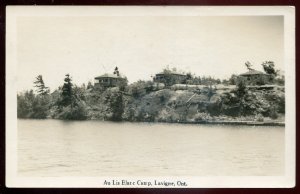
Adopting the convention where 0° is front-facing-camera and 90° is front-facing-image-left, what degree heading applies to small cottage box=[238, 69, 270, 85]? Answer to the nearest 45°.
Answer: approximately 0°

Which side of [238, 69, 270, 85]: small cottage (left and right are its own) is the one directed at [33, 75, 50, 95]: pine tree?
right

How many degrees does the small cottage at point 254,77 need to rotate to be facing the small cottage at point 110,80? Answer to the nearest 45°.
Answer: approximately 90° to its right
